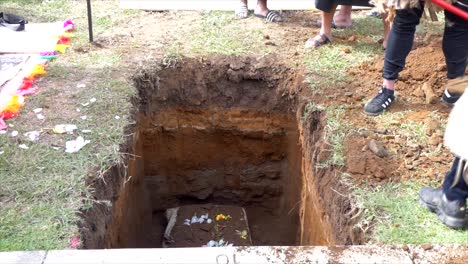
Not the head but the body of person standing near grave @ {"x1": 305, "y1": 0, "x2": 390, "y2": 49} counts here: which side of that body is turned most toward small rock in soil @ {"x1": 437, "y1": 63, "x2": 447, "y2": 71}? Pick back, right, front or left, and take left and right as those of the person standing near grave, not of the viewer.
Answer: left

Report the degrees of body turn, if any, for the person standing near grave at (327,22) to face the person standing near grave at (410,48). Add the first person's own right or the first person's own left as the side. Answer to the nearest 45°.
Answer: approximately 90° to the first person's own left

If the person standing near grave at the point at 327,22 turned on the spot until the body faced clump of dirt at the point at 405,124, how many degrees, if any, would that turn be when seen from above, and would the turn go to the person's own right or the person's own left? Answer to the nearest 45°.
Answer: approximately 90° to the person's own left

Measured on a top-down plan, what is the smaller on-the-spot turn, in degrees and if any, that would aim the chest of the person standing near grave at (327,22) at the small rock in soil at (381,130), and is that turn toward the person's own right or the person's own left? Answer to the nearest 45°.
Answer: approximately 45° to the person's own left

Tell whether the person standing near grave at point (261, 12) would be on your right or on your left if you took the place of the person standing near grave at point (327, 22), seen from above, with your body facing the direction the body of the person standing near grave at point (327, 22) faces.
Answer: on your right

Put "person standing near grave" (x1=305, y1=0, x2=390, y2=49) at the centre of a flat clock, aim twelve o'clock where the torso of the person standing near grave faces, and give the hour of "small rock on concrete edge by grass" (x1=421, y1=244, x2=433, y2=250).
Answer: The small rock on concrete edge by grass is roughly at 10 o'clock from the person standing near grave.

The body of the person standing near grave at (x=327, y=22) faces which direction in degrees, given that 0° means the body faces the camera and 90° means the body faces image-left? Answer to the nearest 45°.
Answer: approximately 45°

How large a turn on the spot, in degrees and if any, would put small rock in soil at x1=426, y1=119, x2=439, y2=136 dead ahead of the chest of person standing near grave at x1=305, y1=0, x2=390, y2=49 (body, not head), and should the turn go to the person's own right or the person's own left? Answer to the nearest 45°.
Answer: approximately 90° to the person's own left
